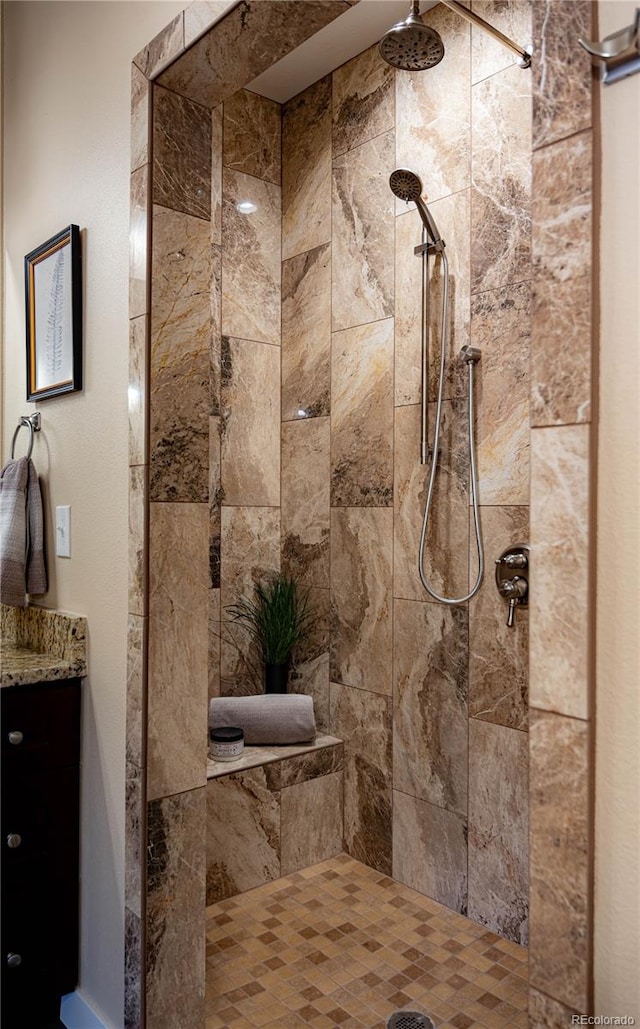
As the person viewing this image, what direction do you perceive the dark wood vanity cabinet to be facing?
facing the viewer and to the right of the viewer

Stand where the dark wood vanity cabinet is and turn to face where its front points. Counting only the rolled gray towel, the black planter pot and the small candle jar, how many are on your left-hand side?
3
